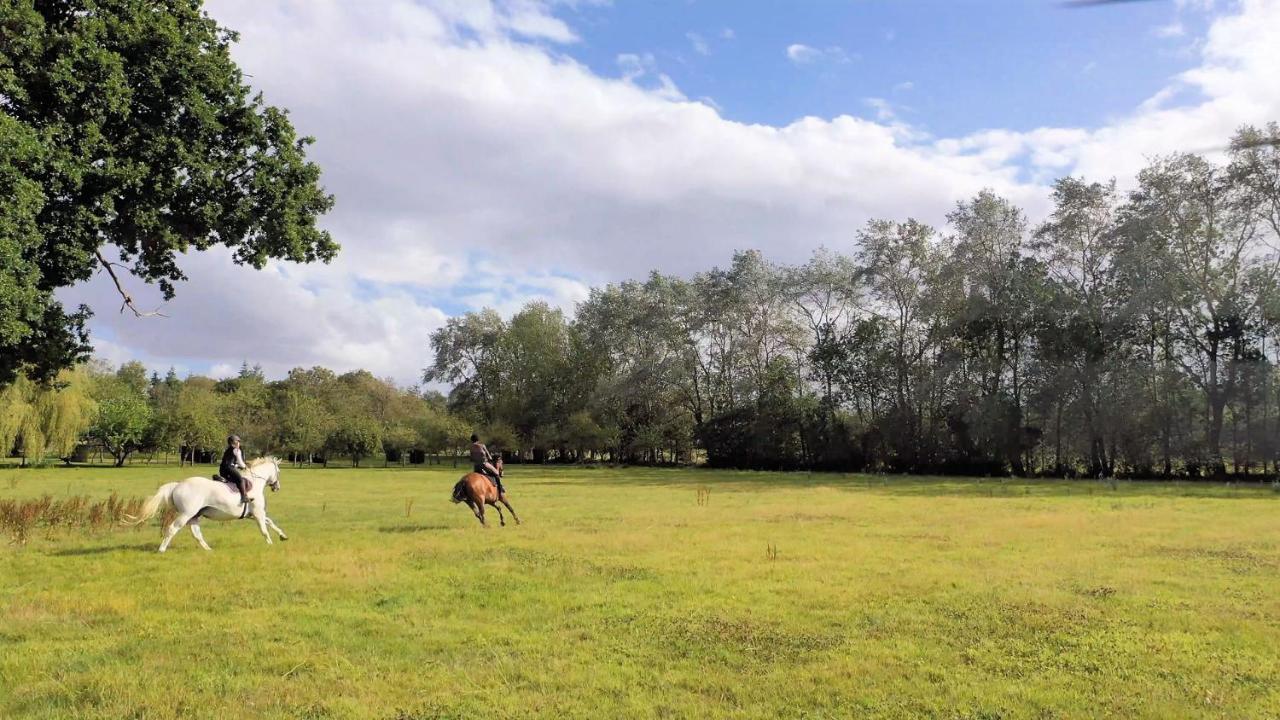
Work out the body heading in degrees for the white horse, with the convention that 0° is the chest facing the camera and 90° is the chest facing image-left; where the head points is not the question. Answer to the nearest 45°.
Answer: approximately 270°

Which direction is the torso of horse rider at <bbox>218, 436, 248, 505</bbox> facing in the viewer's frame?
to the viewer's right

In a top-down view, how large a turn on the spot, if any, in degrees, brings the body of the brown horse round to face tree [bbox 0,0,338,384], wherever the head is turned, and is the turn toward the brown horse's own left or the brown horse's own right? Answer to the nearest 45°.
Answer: approximately 135° to the brown horse's own right

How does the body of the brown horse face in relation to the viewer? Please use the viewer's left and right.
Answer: facing away from the viewer and to the right of the viewer

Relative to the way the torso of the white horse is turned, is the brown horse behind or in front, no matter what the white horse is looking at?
in front

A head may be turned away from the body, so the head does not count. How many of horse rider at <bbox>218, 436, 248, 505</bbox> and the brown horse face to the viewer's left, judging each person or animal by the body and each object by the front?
0

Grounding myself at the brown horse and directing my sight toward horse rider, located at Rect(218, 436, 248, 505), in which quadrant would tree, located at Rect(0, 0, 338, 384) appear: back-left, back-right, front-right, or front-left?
front-right

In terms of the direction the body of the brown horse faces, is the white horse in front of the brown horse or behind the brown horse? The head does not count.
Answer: behind

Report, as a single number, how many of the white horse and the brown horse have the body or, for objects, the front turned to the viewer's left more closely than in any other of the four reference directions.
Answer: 0
